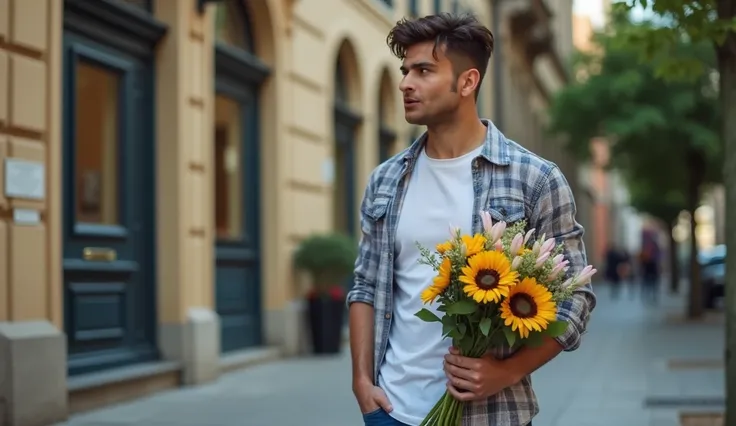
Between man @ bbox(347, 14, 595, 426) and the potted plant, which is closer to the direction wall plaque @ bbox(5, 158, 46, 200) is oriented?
the man

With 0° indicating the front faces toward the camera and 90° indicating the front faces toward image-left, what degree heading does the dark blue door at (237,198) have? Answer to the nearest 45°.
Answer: approximately 315°

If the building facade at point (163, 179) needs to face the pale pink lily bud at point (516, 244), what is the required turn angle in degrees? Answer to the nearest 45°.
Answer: approximately 45° to its right

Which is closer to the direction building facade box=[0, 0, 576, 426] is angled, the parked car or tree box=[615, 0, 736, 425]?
the tree

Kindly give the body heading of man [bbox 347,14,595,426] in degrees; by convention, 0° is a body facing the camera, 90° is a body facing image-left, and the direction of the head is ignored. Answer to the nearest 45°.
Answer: approximately 45°

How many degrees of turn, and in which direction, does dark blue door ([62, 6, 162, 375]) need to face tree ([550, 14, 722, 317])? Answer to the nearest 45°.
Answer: approximately 90° to its left

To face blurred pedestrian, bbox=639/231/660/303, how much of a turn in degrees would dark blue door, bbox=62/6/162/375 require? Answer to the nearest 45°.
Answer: approximately 90° to its left

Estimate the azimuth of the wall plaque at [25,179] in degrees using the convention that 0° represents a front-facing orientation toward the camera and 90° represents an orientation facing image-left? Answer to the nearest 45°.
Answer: approximately 315°

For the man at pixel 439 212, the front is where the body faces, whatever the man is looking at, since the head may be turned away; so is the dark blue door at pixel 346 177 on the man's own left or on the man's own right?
on the man's own right

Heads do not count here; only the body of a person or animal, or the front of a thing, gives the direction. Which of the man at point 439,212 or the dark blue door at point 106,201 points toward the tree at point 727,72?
the dark blue door
